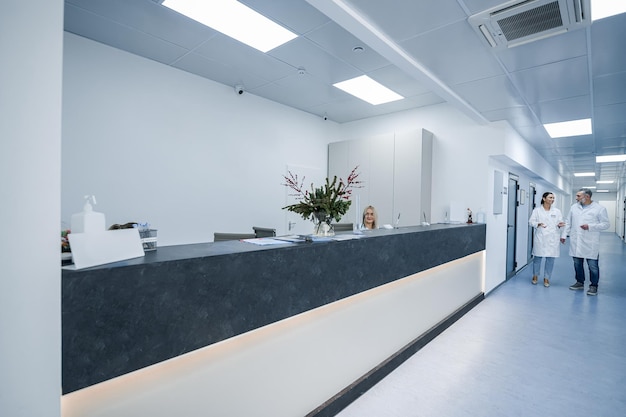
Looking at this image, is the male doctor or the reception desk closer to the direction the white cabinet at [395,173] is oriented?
the reception desk

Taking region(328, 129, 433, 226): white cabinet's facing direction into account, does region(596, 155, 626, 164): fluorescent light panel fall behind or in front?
behind

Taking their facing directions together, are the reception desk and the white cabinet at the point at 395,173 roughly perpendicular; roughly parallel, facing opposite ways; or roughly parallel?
roughly perpendicular

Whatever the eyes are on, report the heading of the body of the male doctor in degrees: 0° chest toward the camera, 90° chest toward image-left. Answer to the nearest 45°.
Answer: approximately 45°

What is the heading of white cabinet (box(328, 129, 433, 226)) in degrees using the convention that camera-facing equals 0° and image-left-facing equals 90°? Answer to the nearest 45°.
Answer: approximately 45°

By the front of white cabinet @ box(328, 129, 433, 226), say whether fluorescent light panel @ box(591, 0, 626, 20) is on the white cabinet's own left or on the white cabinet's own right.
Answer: on the white cabinet's own left
